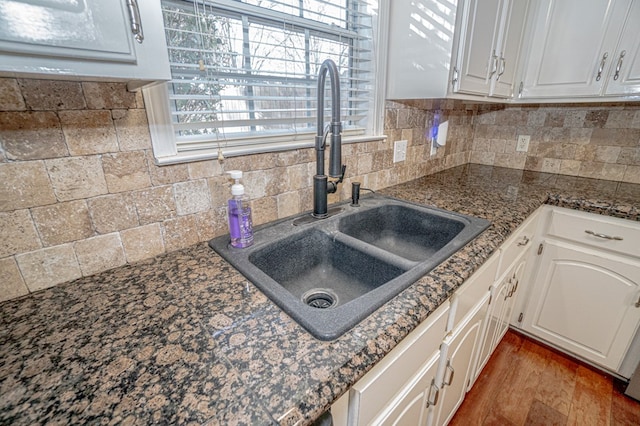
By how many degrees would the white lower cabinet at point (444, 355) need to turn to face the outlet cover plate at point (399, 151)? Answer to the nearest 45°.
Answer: approximately 135° to its left

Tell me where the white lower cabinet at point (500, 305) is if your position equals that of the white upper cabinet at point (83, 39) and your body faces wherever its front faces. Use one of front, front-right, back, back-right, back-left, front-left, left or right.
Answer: left

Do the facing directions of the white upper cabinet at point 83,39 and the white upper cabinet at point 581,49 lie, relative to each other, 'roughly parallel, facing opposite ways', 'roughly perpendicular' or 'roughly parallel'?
roughly perpendicular

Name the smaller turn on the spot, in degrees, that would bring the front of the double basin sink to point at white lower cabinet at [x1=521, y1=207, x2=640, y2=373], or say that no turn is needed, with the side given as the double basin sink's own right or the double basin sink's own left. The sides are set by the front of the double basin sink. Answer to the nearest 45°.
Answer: approximately 90° to the double basin sink's own left

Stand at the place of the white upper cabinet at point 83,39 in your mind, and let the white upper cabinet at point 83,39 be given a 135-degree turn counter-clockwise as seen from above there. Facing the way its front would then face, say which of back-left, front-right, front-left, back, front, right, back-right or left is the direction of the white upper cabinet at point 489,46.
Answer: front-right

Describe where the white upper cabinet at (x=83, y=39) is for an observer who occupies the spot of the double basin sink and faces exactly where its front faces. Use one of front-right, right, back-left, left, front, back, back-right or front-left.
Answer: right

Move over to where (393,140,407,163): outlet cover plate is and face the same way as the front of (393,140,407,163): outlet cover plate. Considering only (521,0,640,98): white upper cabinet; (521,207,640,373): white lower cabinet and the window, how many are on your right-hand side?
1

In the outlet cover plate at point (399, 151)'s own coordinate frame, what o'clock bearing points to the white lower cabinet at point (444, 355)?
The white lower cabinet is roughly at 1 o'clock from the outlet cover plate.

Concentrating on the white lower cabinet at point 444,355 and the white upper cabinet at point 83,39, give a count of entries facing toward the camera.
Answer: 1

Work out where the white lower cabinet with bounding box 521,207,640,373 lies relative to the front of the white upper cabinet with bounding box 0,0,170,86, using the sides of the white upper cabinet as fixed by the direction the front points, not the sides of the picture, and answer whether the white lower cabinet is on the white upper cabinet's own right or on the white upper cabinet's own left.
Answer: on the white upper cabinet's own left

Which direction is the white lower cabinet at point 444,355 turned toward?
to the viewer's right

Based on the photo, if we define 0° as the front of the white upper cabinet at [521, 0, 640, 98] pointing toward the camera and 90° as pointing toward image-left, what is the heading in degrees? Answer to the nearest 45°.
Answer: approximately 0°

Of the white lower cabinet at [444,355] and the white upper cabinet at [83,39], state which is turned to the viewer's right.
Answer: the white lower cabinet

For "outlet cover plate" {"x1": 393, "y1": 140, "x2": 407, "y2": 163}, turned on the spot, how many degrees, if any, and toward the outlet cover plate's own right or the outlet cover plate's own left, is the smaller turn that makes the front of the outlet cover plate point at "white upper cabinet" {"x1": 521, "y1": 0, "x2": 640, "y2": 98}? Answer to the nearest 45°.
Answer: approximately 45° to the outlet cover plate's own left

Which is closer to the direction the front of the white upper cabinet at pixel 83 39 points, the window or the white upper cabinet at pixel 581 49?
the white upper cabinet
